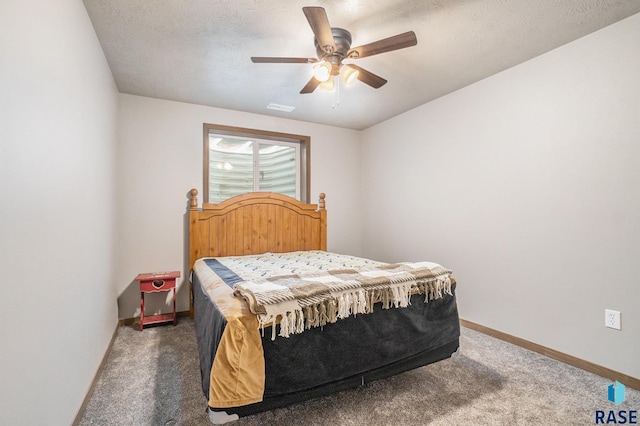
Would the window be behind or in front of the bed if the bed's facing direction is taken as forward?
behind

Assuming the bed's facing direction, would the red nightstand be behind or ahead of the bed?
behind

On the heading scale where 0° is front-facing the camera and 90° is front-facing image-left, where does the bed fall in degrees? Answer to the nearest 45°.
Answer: approximately 315°
